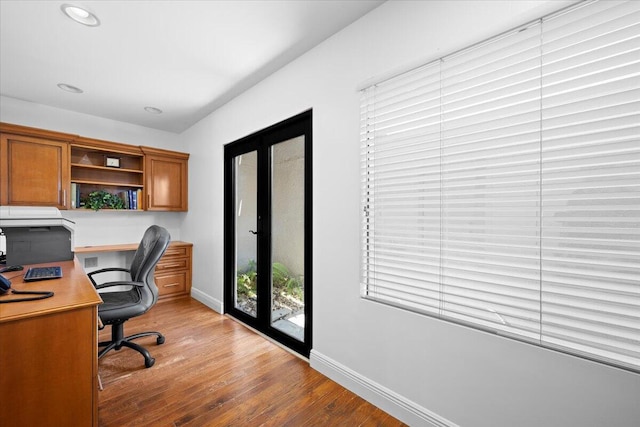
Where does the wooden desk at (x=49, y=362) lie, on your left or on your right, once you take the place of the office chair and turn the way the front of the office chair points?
on your left

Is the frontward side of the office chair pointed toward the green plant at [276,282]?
no

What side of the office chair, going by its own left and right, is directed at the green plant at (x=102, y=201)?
right

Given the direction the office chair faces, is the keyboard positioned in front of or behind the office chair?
in front

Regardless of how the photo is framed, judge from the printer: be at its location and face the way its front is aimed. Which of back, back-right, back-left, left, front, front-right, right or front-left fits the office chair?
front-left

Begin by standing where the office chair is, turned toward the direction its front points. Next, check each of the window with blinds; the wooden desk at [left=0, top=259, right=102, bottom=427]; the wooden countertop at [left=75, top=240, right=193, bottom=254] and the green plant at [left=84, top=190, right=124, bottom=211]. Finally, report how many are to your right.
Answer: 2

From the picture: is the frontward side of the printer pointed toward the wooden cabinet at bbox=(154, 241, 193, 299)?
no

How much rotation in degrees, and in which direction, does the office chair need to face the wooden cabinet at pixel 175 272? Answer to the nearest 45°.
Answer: approximately 90° to its right

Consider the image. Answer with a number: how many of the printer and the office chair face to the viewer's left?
1

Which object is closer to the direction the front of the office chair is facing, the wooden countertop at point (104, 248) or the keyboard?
the keyboard

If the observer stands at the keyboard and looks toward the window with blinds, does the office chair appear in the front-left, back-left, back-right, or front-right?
front-left

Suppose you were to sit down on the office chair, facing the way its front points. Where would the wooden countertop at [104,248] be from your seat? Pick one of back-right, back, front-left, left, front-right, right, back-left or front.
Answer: right

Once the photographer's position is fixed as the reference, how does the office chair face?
facing to the left of the viewer
